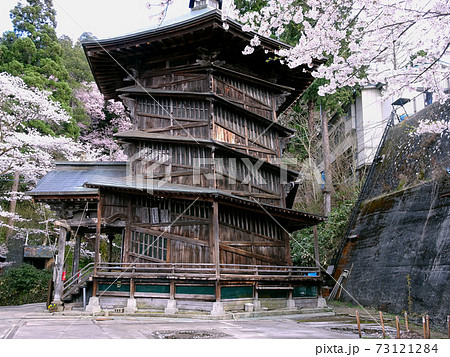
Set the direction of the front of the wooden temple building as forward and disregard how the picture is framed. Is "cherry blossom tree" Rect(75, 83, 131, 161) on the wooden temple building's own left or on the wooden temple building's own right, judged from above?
on the wooden temple building's own right

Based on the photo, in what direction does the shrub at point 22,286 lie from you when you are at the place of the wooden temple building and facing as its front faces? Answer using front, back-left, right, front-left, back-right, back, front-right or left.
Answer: front-right

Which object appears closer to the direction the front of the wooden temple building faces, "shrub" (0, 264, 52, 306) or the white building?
the shrub

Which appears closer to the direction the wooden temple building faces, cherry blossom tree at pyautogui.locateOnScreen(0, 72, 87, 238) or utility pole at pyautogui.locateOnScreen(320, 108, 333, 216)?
the cherry blossom tree

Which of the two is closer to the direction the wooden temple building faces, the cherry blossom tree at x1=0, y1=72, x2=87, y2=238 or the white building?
the cherry blossom tree
